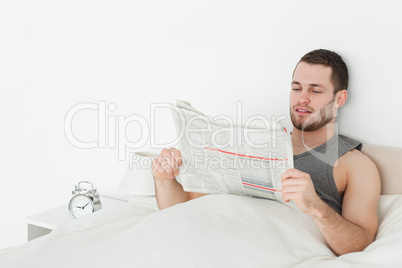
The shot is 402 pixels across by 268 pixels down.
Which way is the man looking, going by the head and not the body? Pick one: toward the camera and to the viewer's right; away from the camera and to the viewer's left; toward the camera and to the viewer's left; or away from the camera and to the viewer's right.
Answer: toward the camera and to the viewer's left

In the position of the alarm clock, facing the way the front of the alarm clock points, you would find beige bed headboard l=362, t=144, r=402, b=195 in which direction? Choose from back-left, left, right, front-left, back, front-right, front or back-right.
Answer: left

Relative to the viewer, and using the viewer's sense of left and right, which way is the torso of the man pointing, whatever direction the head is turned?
facing the viewer and to the left of the viewer

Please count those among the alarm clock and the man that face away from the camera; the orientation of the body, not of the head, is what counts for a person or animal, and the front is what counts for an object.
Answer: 0
